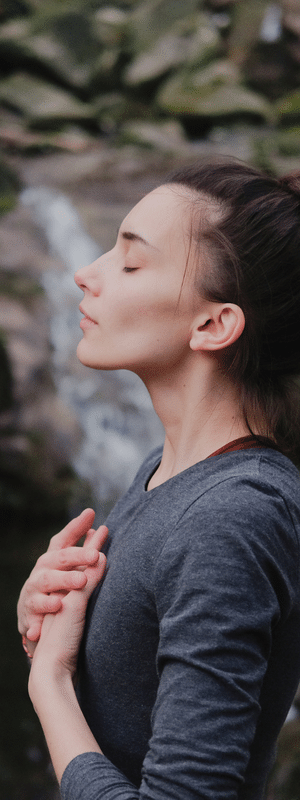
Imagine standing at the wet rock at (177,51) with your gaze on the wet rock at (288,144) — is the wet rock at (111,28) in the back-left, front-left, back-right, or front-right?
back-right

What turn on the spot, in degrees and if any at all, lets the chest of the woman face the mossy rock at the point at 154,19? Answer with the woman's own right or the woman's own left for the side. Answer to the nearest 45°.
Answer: approximately 90° to the woman's own right

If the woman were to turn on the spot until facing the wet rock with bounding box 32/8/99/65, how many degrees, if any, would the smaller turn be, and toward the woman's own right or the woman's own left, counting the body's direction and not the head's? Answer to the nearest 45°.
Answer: approximately 90° to the woman's own right

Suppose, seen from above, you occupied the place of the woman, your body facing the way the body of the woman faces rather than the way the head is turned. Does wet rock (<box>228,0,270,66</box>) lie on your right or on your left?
on your right

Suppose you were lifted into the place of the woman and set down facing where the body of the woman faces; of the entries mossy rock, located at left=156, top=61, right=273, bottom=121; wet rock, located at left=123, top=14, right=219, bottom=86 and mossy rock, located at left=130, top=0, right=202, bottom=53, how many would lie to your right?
3

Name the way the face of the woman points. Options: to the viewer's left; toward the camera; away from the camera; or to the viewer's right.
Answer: to the viewer's left

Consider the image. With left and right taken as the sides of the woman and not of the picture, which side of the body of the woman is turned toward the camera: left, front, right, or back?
left

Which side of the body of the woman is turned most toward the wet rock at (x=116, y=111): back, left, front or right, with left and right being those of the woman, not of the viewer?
right
